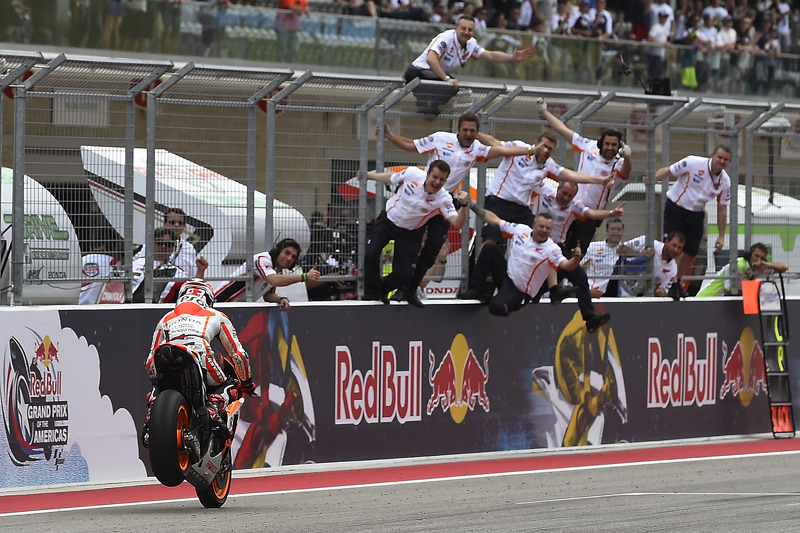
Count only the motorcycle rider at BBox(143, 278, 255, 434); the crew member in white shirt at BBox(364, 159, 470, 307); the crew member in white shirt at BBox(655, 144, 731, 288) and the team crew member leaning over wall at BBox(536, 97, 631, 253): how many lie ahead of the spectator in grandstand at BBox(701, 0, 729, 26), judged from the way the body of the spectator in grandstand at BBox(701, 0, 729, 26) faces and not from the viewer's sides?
4

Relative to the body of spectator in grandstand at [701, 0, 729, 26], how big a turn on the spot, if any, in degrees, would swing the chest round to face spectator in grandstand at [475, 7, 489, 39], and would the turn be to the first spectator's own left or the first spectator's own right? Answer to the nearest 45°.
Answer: approximately 45° to the first spectator's own right

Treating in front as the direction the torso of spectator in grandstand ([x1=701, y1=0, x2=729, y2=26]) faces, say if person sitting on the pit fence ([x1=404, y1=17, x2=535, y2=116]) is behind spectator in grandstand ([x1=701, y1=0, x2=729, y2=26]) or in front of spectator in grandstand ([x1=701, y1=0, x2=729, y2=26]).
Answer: in front

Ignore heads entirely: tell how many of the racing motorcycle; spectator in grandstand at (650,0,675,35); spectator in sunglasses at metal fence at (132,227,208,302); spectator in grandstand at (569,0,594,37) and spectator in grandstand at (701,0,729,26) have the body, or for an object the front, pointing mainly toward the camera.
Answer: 4

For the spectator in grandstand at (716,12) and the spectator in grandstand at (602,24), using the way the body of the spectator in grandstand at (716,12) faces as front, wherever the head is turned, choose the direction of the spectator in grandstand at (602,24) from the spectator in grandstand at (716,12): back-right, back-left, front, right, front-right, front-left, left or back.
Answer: front-right

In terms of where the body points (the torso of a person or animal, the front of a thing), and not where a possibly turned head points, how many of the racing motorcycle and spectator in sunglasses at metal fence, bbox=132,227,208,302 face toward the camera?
1

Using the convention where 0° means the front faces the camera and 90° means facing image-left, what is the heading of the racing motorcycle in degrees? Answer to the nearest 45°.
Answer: approximately 225°
